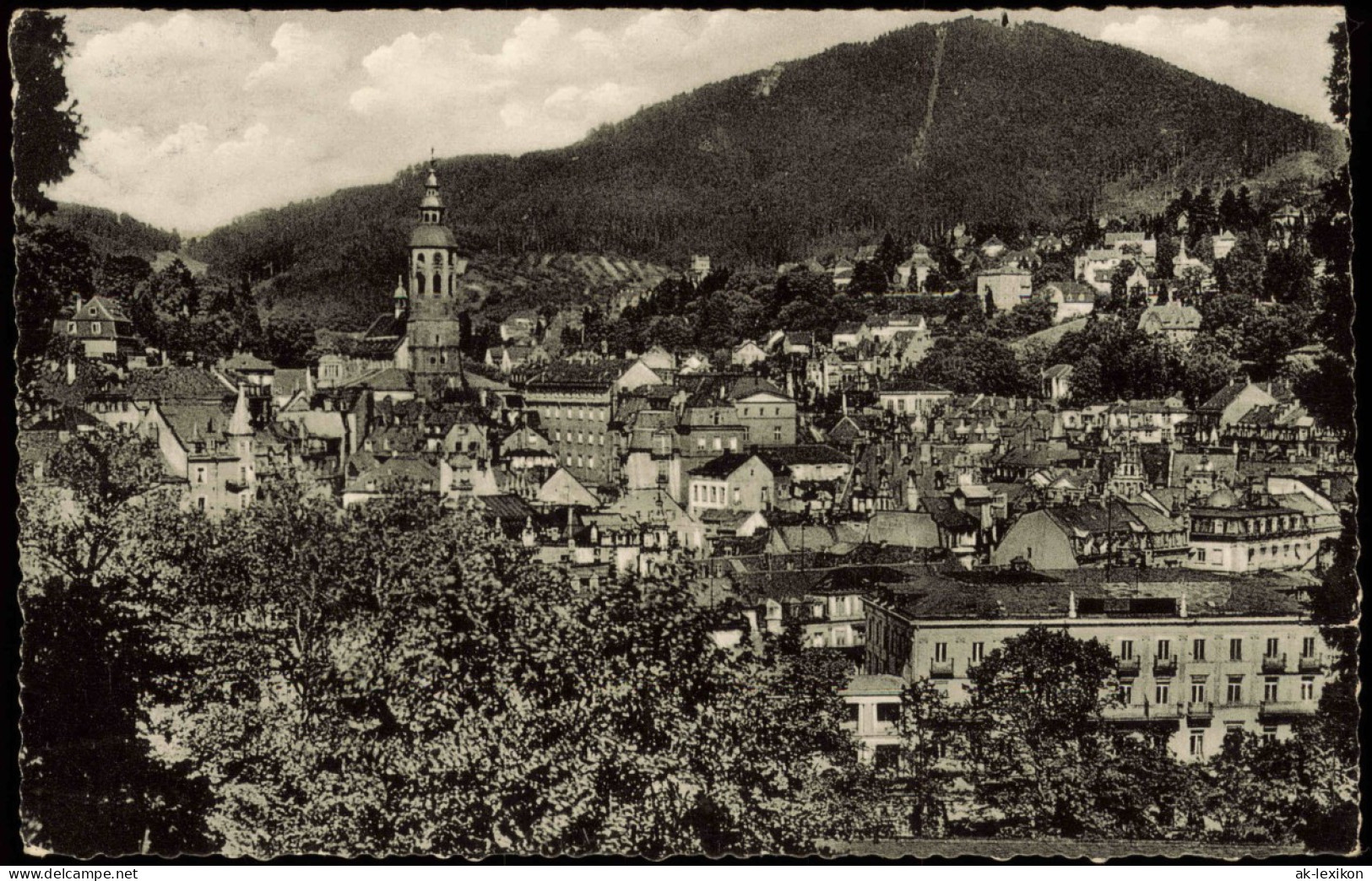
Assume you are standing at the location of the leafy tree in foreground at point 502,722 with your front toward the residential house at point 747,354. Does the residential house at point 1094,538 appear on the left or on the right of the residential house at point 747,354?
right

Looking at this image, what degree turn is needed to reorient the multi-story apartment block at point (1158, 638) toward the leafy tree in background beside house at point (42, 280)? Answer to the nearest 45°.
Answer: approximately 90° to its right

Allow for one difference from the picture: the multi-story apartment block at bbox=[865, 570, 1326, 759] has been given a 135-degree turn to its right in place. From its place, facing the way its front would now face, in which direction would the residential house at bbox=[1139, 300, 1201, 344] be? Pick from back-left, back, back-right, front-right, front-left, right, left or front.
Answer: front-right

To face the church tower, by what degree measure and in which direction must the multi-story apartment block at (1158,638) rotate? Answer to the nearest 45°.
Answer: approximately 90° to its right

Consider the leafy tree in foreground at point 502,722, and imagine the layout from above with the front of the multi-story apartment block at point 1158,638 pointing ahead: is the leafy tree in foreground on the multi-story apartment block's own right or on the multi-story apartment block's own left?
on the multi-story apartment block's own right

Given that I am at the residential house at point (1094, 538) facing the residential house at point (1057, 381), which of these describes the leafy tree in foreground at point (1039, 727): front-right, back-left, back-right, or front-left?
back-left

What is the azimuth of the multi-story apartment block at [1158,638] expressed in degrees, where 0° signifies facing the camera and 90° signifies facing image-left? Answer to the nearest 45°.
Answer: approximately 0°

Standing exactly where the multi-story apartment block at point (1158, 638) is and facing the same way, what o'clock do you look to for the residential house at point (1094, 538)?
The residential house is roughly at 5 o'clock from the multi-story apartment block.
